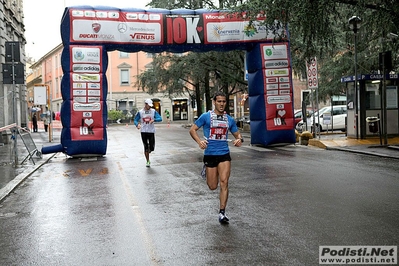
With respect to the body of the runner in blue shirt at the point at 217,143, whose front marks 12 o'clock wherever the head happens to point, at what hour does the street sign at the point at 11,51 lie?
The street sign is roughly at 5 o'clock from the runner in blue shirt.

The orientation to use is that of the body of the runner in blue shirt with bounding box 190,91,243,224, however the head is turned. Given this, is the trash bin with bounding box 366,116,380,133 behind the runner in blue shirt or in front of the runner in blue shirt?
behind

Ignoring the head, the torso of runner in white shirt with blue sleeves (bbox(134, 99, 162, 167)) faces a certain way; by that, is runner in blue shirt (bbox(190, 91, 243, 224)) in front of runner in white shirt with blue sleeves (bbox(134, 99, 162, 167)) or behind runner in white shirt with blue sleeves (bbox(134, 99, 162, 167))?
in front

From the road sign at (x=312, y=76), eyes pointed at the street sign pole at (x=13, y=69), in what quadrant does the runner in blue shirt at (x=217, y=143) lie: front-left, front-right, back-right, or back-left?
front-left

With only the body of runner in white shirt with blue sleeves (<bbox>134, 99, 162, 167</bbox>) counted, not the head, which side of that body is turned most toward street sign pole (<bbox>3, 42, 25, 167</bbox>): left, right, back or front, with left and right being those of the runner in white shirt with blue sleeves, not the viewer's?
right

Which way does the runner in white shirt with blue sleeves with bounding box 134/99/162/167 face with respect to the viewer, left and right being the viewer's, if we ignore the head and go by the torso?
facing the viewer

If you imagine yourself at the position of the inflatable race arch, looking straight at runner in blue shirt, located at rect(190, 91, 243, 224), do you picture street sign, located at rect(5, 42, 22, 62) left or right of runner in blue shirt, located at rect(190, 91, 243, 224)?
right

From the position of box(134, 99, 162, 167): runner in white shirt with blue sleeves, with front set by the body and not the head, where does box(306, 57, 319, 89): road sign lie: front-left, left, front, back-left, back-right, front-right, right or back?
back-left

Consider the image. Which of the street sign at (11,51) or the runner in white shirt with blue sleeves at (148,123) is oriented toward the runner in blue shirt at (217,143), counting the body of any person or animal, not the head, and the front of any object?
the runner in white shirt with blue sleeves at (148,123)

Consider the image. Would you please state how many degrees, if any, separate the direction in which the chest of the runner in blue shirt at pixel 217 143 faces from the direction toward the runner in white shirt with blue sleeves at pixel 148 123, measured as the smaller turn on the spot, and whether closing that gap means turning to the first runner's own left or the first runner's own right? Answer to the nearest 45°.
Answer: approximately 180°

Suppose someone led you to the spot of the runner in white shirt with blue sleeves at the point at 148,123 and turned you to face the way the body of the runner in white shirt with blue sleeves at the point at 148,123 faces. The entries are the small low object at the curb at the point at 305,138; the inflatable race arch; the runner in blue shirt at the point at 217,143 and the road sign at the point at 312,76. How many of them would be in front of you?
1
